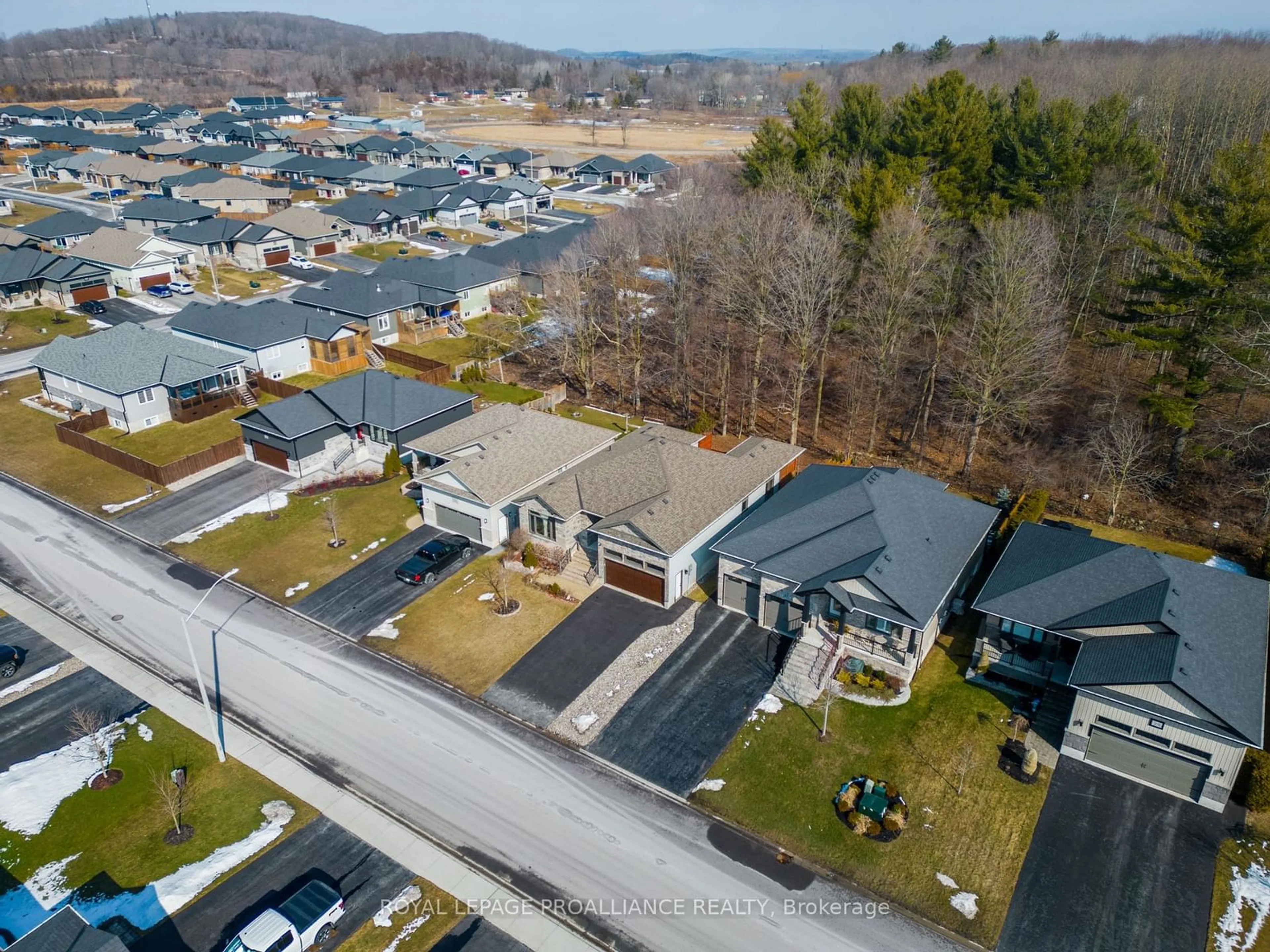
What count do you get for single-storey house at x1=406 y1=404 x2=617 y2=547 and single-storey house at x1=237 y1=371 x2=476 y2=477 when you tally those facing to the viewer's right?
0

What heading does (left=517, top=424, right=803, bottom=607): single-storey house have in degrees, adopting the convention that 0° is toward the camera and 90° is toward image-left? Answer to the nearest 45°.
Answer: approximately 45°

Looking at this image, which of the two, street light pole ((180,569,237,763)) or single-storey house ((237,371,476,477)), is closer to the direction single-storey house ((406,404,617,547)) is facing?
the street light pole

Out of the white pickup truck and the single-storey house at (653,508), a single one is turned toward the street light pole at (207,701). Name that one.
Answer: the single-storey house

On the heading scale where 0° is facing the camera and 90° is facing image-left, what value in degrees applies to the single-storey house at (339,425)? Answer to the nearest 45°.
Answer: approximately 45°

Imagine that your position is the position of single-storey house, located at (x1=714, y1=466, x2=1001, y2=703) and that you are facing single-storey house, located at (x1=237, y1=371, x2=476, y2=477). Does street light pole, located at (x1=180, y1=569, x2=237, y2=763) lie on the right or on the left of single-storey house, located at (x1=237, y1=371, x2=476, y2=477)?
left

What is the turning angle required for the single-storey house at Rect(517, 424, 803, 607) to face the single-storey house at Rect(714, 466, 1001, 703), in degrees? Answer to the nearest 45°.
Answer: approximately 90° to its left

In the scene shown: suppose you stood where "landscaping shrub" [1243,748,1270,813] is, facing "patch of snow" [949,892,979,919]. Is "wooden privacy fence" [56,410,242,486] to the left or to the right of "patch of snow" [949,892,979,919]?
right

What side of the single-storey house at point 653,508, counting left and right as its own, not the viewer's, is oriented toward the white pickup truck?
front

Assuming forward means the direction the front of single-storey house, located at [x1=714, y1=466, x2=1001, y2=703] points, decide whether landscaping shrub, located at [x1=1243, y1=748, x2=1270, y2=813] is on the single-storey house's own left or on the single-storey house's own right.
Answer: on the single-storey house's own left

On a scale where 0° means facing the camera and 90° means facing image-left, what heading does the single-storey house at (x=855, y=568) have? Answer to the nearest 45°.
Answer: approximately 45°

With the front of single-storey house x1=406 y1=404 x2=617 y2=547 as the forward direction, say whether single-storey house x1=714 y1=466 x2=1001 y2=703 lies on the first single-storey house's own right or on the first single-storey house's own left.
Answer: on the first single-storey house's own left

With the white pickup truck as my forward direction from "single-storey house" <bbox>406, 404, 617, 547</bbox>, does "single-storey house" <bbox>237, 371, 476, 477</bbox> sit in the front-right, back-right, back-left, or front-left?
back-right
